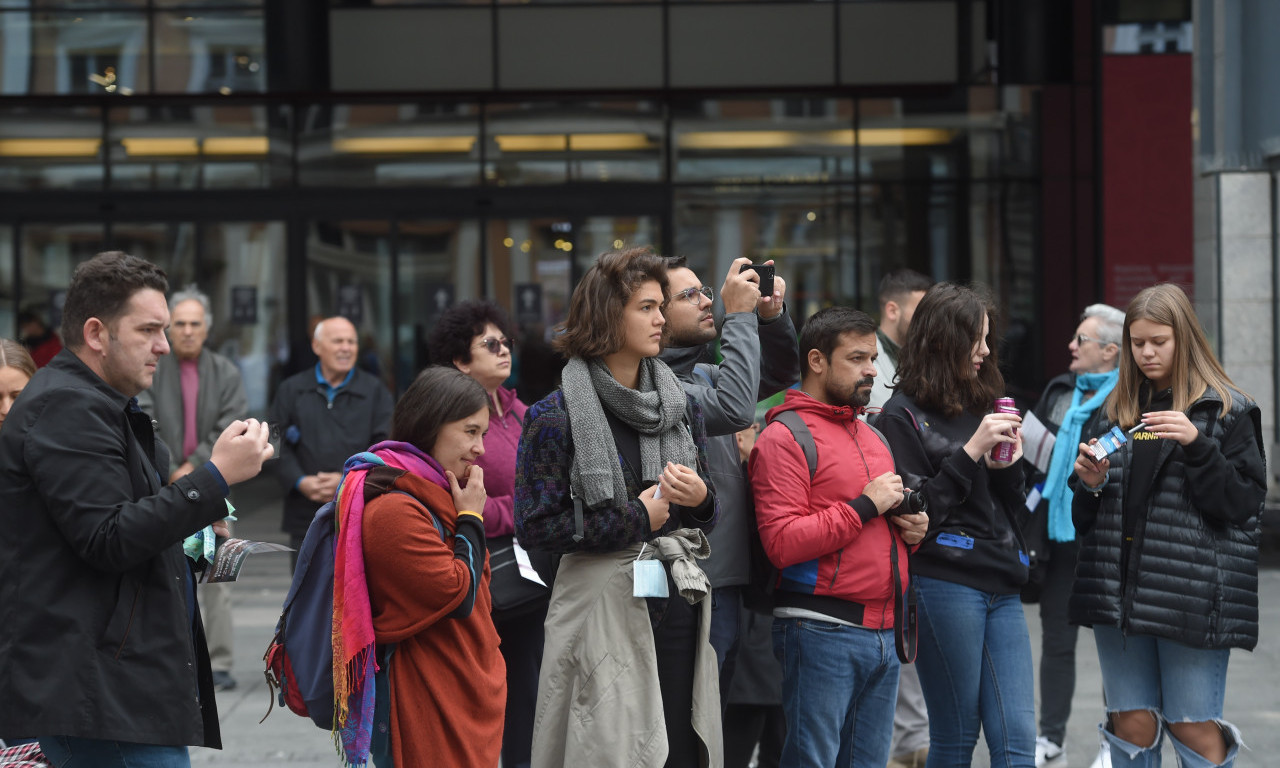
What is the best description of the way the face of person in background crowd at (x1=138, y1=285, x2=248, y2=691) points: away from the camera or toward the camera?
toward the camera

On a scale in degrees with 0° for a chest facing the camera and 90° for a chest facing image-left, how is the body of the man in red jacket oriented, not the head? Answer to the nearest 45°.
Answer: approximately 315°

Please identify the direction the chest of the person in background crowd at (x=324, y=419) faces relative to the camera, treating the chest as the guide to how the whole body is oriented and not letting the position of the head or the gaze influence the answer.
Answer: toward the camera

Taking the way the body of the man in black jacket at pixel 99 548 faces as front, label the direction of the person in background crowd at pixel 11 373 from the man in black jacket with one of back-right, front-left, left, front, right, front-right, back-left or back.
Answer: left

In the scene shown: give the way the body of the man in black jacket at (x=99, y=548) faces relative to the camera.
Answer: to the viewer's right

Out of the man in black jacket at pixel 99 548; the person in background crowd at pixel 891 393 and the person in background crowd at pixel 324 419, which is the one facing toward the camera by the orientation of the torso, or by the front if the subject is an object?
the person in background crowd at pixel 324 419

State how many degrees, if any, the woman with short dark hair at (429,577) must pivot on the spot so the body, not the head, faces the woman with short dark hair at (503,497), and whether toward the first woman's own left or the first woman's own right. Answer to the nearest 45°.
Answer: approximately 90° to the first woman's own left

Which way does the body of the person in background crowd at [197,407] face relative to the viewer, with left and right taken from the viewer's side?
facing the viewer

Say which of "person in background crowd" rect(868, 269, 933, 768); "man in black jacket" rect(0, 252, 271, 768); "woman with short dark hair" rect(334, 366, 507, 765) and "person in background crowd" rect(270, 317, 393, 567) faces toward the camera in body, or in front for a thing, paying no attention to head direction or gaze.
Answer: "person in background crowd" rect(270, 317, 393, 567)

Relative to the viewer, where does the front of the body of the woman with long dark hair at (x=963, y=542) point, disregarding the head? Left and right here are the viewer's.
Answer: facing the viewer and to the right of the viewer

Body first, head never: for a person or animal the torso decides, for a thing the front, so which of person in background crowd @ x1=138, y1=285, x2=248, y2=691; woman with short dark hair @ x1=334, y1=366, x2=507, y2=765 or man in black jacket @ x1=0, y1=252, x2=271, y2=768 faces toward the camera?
the person in background crowd

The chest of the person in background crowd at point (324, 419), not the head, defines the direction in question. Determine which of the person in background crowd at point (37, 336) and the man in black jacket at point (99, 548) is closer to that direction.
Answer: the man in black jacket

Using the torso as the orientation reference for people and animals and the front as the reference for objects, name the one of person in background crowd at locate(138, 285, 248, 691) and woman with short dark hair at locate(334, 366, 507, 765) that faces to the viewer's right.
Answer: the woman with short dark hair

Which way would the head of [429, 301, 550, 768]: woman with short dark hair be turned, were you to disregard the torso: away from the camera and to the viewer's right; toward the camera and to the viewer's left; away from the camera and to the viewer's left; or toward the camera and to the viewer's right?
toward the camera and to the viewer's right
